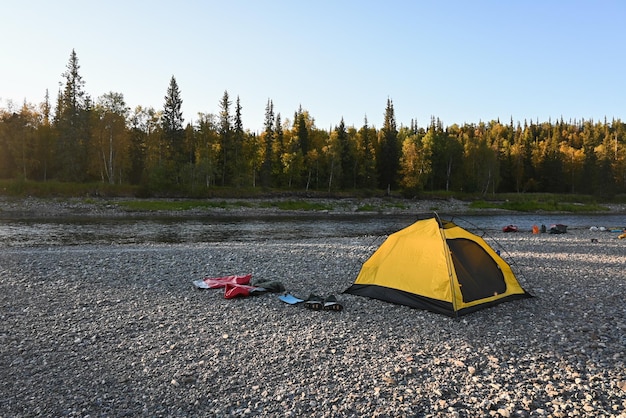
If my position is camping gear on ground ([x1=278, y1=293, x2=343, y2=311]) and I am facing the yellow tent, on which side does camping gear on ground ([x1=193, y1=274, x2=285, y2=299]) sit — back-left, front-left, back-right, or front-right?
back-left

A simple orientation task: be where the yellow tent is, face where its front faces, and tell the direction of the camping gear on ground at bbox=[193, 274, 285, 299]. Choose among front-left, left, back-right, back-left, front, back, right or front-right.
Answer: back-right

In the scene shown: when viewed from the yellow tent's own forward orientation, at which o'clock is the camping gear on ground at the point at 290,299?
The camping gear on ground is roughly at 4 o'clock from the yellow tent.

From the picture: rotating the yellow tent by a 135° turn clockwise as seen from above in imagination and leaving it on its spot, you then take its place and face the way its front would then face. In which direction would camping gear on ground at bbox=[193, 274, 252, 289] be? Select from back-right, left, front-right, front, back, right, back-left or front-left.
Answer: front

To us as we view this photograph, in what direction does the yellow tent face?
facing the viewer and to the right of the viewer

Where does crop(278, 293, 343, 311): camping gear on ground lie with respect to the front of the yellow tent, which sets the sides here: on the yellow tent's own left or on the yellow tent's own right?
on the yellow tent's own right
